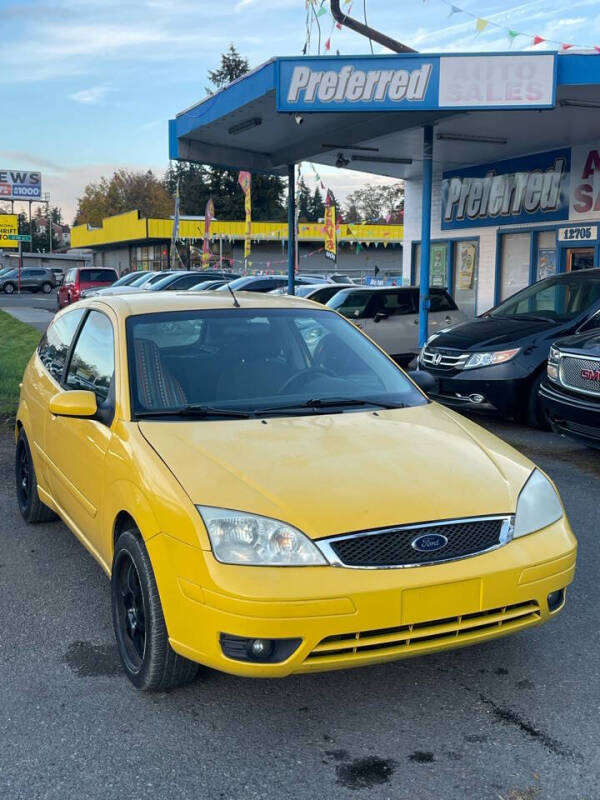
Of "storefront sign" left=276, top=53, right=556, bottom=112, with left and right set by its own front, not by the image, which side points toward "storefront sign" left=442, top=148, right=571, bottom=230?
back

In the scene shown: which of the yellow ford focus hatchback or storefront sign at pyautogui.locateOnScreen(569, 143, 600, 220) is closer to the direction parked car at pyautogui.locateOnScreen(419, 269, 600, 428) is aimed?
the yellow ford focus hatchback

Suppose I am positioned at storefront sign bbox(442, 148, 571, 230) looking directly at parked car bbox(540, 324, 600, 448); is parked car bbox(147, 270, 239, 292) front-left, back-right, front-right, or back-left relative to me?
back-right

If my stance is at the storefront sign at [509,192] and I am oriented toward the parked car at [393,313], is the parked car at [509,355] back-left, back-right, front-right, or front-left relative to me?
front-left

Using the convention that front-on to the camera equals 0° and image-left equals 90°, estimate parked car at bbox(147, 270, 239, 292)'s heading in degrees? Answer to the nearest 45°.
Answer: approximately 45°

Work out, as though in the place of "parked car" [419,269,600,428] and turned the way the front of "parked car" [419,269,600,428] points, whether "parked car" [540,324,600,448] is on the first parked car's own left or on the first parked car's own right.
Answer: on the first parked car's own left

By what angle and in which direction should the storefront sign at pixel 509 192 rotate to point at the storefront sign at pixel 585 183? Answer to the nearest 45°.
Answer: approximately 90° to its left

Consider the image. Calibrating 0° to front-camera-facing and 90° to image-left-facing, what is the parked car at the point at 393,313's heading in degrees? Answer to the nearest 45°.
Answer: approximately 45°

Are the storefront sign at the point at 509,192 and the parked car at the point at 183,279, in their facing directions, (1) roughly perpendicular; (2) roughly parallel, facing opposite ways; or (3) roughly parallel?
roughly parallel

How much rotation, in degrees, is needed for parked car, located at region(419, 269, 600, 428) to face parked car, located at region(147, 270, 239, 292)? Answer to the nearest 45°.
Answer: approximately 90° to its right

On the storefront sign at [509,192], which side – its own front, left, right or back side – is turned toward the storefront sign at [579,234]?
left

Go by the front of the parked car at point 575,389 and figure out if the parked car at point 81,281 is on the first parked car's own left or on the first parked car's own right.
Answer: on the first parked car's own right

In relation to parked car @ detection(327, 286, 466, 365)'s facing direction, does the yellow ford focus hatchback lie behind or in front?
in front

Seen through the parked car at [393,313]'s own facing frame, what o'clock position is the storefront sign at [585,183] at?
The storefront sign is roughly at 7 o'clock from the parked car.

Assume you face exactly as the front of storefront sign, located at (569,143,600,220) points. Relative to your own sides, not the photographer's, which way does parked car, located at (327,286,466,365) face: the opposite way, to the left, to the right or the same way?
the same way

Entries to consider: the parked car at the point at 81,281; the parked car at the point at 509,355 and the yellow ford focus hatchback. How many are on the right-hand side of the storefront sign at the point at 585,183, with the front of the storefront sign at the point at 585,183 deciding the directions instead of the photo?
1

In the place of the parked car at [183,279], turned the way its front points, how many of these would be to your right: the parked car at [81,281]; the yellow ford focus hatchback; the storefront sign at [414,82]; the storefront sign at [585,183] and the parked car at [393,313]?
1

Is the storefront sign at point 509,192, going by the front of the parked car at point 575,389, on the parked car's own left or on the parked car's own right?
on the parked car's own right

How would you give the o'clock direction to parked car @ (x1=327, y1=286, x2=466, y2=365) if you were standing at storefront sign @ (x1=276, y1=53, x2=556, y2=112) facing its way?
The parked car is roughly at 6 o'clock from the storefront sign.

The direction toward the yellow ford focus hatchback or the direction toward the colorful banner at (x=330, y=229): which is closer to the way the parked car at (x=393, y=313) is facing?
the yellow ford focus hatchback

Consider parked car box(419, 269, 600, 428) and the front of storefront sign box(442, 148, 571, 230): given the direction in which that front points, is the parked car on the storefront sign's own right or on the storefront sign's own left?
on the storefront sign's own left
